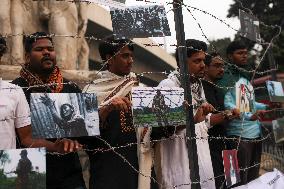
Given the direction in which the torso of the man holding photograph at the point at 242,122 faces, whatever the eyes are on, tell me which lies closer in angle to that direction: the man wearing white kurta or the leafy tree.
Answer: the man wearing white kurta

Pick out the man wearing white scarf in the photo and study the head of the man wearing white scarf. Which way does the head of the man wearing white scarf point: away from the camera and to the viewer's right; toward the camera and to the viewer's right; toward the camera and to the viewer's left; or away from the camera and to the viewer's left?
toward the camera and to the viewer's right

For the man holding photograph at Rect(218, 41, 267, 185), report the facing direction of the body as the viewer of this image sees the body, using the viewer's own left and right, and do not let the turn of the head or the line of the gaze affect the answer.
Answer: facing the viewer and to the right of the viewer

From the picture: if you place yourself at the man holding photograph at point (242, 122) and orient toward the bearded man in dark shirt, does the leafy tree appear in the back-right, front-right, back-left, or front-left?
back-right

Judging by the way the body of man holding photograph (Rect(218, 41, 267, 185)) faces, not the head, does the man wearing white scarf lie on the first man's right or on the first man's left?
on the first man's right

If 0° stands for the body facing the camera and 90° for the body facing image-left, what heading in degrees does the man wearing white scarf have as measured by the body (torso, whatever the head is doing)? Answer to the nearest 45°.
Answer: approximately 315°

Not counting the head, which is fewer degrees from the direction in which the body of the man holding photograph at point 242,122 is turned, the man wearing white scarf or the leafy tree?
the man wearing white scarf
